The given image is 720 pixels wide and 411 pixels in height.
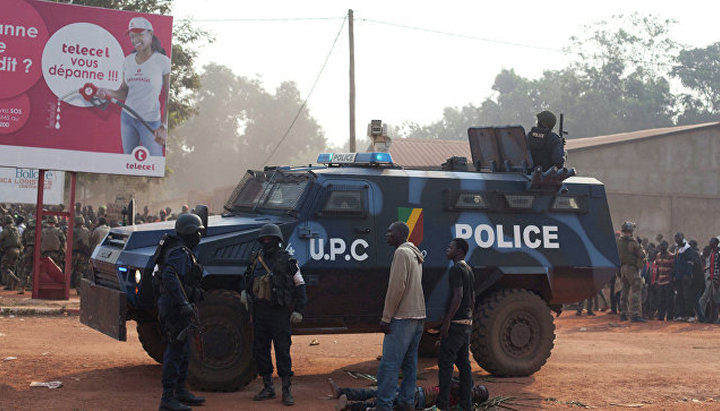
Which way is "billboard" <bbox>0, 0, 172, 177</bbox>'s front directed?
toward the camera

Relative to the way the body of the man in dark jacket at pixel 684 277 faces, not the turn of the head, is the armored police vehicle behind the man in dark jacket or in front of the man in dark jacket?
in front

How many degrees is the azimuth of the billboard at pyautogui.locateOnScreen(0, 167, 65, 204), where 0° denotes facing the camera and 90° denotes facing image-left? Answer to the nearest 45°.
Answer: approximately 0°

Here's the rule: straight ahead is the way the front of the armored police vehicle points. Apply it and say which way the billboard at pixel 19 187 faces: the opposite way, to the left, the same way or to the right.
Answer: to the left

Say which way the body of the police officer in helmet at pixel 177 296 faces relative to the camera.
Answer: to the viewer's right

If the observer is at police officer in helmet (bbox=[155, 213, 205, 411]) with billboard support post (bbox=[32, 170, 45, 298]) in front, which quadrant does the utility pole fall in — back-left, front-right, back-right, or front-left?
front-right

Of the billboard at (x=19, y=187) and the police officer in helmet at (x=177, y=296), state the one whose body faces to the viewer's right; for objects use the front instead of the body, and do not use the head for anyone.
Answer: the police officer in helmet

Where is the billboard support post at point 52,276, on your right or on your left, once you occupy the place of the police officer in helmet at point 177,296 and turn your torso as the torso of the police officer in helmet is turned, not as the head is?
on your left

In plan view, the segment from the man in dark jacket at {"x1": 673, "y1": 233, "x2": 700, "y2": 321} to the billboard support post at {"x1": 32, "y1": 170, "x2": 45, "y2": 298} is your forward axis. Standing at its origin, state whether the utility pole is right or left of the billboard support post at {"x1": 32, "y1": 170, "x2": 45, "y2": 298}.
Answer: right

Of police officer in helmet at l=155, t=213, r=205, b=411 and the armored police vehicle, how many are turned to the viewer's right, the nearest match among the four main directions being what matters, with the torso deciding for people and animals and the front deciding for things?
1

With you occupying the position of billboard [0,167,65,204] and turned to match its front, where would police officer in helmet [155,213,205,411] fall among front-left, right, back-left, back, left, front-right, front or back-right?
front

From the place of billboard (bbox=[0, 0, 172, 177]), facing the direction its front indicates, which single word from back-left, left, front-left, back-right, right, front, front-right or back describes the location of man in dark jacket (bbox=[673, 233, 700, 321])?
left

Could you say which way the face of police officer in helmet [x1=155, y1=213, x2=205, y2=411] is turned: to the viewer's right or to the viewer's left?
to the viewer's right

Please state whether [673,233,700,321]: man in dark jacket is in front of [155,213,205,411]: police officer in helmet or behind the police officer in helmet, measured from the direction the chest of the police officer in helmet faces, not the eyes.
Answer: in front

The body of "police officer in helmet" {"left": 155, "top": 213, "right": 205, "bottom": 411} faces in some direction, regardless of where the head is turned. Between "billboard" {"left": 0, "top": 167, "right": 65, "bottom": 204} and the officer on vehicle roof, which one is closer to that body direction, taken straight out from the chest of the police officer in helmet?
the officer on vehicle roof

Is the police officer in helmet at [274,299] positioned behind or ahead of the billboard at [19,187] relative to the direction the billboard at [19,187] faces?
ahead
